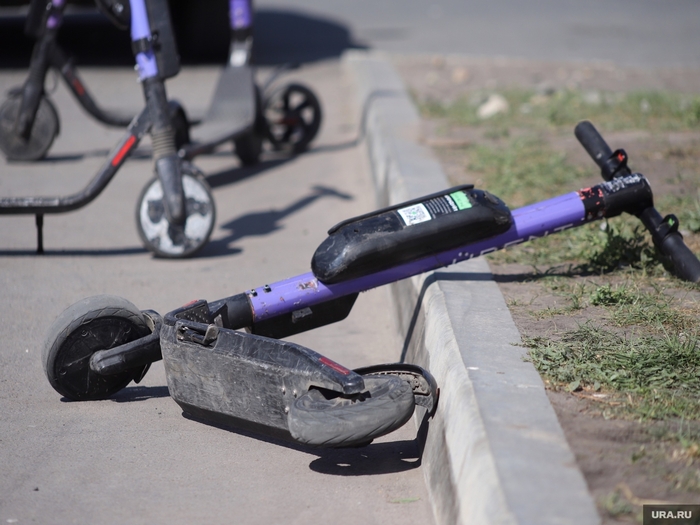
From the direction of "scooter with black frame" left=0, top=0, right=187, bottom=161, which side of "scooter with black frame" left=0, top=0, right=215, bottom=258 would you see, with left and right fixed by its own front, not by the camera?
left

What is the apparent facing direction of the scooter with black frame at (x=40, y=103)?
to the viewer's left

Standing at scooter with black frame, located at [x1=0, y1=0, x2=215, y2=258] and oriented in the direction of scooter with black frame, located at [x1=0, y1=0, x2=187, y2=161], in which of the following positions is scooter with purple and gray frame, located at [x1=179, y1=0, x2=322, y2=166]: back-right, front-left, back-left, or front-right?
front-right

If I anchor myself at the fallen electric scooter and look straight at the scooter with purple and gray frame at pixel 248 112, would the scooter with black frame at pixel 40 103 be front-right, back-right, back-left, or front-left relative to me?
front-left

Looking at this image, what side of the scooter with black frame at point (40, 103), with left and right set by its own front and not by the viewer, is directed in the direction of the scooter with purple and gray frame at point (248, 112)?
back

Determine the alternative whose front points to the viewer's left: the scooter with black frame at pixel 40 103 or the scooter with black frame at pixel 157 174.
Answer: the scooter with black frame at pixel 40 103

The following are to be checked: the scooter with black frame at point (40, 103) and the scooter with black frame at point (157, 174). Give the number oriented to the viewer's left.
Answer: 1

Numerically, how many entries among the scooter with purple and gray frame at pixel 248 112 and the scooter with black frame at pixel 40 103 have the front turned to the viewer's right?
0

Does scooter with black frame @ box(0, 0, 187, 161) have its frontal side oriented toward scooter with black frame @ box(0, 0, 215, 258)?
no

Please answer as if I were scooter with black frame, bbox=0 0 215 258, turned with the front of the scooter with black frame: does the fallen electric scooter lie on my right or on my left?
on my right

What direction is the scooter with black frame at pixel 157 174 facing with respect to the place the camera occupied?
facing to the right of the viewer

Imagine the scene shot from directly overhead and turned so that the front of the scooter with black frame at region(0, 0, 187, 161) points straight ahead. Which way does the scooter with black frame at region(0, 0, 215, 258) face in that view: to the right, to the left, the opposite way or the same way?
the opposite way

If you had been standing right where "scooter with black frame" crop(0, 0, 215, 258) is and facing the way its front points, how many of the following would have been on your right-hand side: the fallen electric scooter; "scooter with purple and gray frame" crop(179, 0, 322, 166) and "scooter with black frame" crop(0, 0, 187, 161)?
1

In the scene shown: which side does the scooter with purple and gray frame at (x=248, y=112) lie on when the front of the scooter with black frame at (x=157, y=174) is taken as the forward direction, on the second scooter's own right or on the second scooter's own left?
on the second scooter's own left
